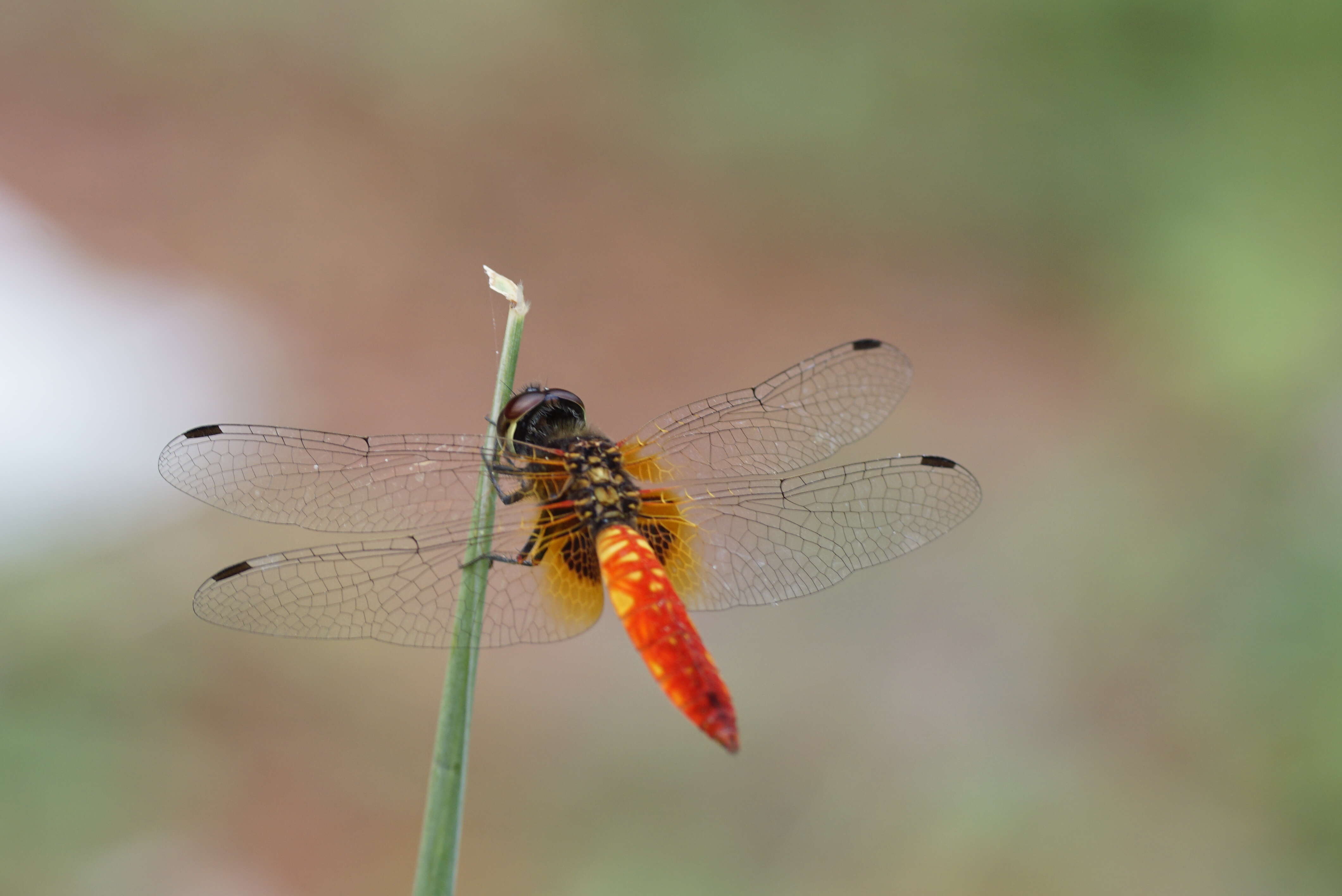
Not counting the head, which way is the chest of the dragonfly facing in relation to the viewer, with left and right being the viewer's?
facing away from the viewer and to the left of the viewer
